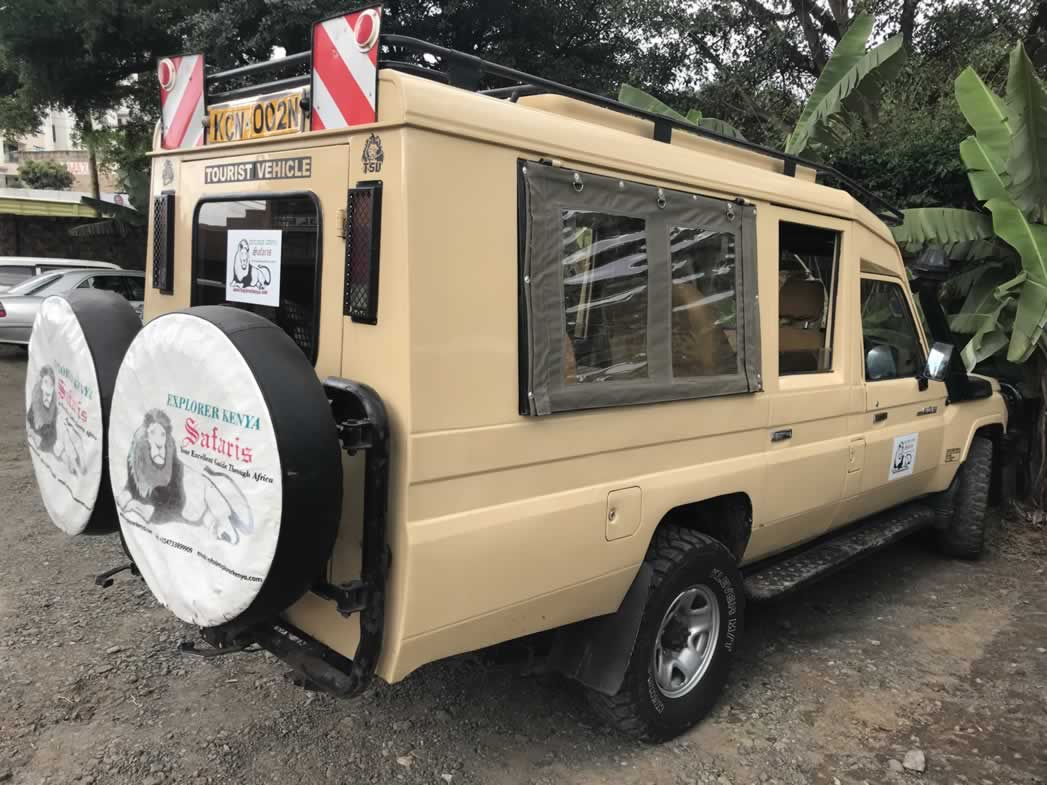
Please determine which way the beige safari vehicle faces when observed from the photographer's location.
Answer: facing away from the viewer and to the right of the viewer

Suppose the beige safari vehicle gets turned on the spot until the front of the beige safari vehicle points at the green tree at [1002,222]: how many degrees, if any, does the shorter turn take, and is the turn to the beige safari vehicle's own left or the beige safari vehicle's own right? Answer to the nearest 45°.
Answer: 0° — it already faces it

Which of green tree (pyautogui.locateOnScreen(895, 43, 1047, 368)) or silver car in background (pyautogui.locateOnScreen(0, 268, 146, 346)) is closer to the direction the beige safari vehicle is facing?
the green tree

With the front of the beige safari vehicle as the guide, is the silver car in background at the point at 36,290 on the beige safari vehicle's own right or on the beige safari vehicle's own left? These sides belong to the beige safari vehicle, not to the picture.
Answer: on the beige safari vehicle's own left

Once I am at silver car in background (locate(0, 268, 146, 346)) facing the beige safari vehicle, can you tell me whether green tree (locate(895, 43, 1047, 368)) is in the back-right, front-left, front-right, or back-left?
front-left

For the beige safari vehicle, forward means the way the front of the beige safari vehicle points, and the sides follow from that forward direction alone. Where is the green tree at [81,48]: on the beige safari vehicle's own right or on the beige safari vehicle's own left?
on the beige safari vehicle's own left

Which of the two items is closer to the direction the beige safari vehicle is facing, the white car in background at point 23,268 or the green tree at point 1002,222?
the green tree
